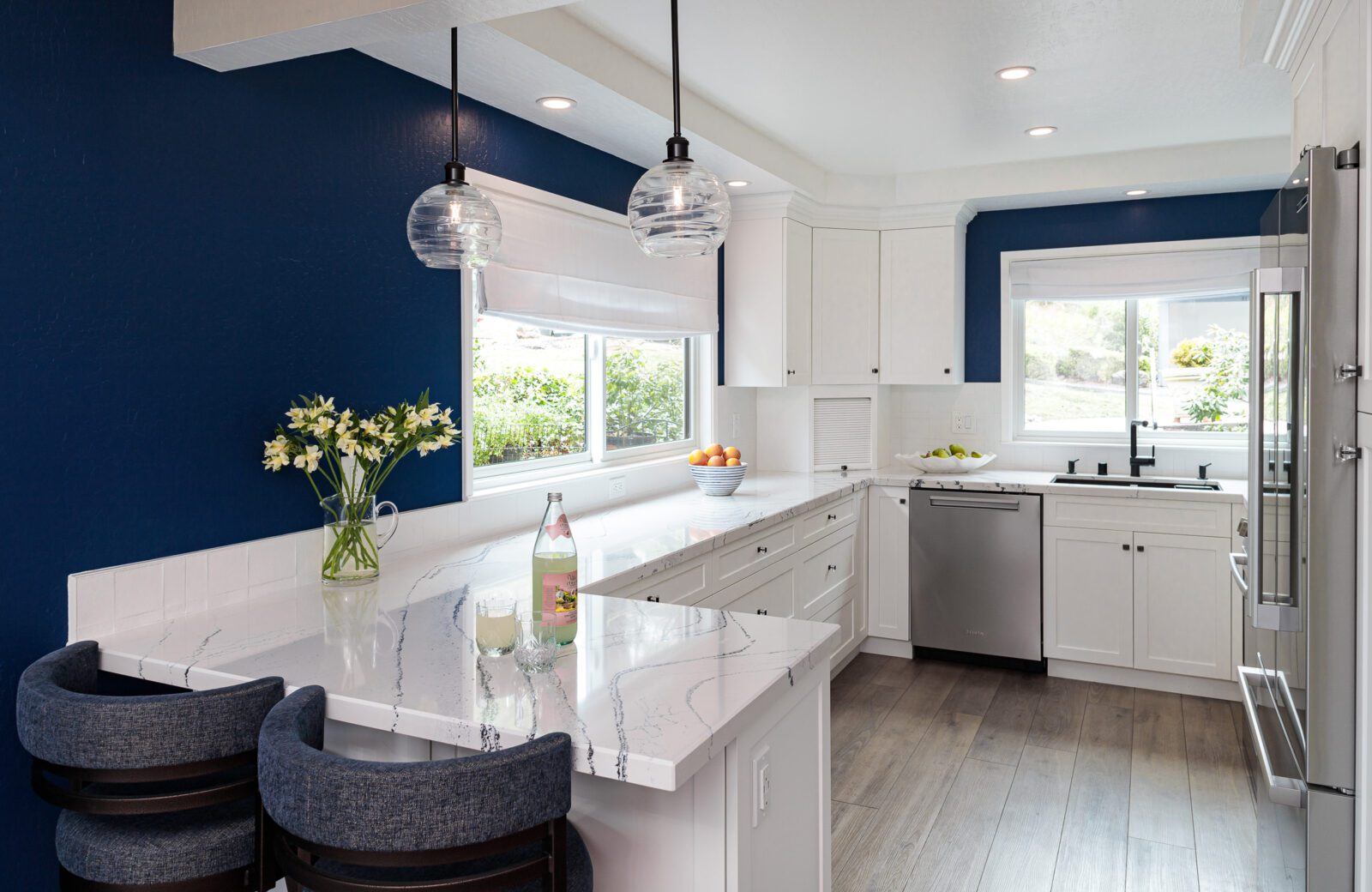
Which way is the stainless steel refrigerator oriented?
to the viewer's left

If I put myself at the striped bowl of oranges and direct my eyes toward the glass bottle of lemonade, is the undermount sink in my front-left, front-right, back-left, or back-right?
back-left

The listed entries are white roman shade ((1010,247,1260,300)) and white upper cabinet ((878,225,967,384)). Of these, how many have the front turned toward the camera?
2

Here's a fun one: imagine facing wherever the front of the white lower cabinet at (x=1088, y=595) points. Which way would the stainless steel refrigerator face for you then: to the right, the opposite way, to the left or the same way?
to the right
